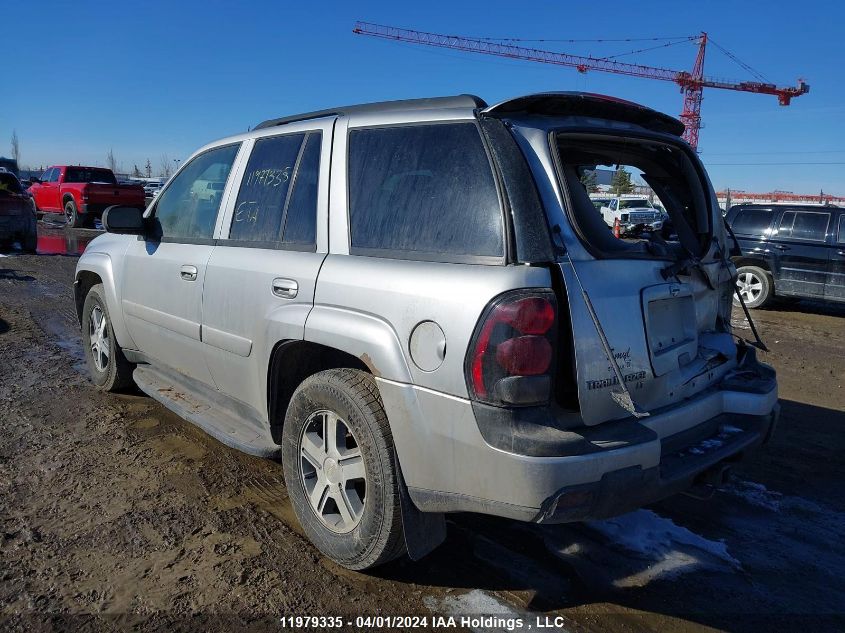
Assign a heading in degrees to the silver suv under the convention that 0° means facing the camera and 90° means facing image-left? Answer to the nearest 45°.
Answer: approximately 135°

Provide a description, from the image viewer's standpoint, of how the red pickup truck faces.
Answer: facing away from the viewer and to the left of the viewer

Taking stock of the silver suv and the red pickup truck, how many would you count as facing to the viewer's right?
0

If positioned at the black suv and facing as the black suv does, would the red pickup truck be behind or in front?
behind

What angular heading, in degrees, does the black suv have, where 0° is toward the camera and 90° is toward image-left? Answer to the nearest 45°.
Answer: approximately 270°

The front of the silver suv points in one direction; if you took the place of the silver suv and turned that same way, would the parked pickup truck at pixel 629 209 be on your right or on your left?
on your right

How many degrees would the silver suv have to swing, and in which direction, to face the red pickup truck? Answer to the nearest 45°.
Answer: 0° — it already faces it

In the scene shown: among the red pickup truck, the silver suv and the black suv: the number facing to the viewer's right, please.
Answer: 1

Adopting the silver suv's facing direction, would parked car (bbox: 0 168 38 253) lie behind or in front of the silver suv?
in front

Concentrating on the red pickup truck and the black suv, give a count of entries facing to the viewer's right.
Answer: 1

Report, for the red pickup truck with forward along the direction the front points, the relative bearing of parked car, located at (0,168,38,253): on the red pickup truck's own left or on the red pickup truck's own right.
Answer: on the red pickup truck's own left
